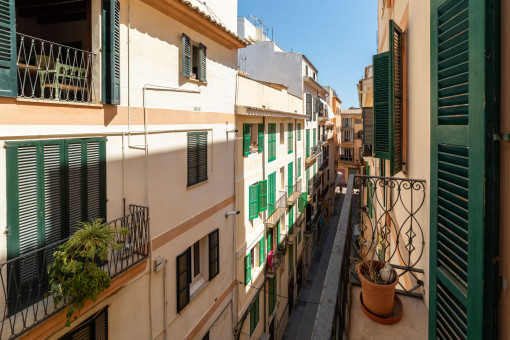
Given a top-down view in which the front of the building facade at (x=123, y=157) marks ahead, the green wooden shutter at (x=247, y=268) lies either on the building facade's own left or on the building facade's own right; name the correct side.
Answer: on the building facade's own left

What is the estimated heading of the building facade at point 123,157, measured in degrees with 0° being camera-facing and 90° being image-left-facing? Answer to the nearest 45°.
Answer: approximately 315°

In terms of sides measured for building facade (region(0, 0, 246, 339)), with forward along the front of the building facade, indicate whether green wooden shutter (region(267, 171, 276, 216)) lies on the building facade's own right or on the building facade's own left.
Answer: on the building facade's own left

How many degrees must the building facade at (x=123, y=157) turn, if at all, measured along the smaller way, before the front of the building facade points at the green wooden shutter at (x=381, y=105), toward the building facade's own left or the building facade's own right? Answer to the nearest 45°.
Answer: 0° — it already faces it

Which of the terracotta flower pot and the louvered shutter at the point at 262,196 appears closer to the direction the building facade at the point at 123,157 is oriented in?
the terracotta flower pot

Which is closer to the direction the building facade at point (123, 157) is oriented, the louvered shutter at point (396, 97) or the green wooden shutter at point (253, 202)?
the louvered shutter

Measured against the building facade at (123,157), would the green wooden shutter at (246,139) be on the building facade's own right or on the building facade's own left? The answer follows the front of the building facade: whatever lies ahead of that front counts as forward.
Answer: on the building facade's own left

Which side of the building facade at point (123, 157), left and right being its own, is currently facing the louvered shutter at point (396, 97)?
front

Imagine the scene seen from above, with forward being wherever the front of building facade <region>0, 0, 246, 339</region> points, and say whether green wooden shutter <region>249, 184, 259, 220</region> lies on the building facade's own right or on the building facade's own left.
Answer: on the building facade's own left

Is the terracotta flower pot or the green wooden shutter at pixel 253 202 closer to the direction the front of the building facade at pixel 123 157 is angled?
the terracotta flower pot
